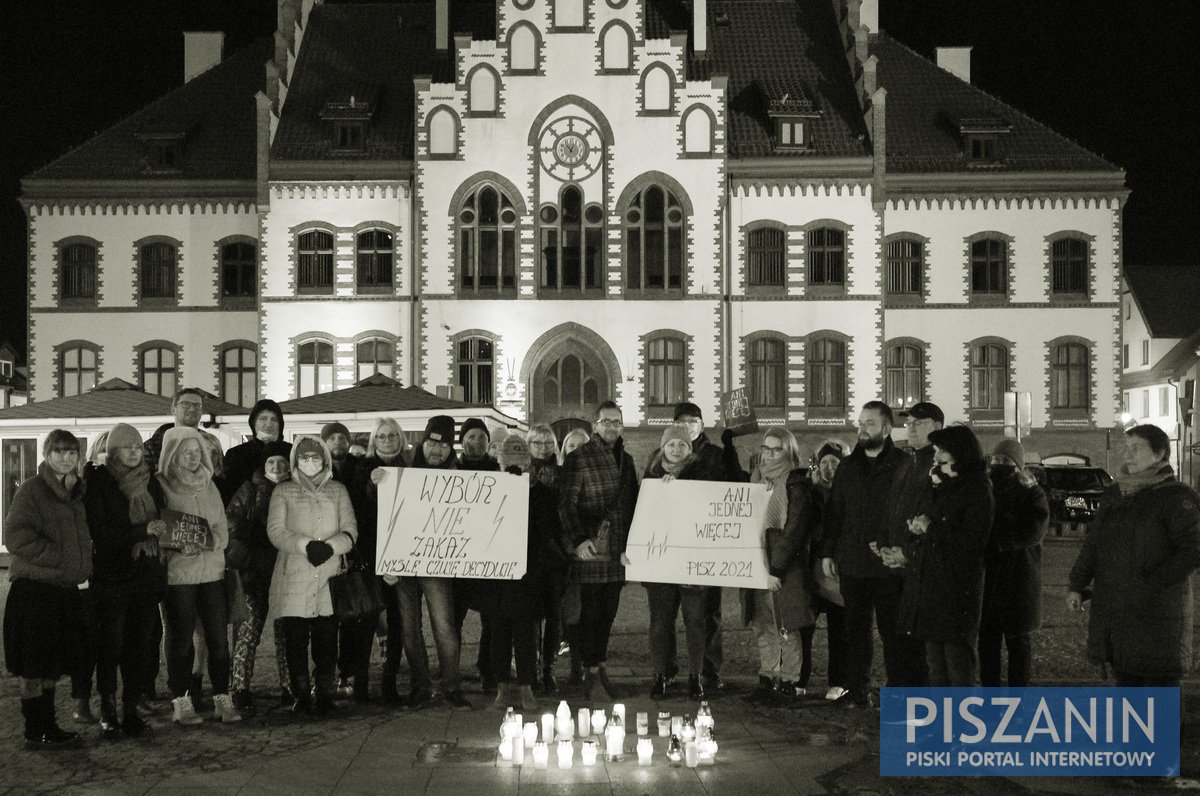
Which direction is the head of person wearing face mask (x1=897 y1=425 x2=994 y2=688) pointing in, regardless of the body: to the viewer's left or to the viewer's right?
to the viewer's left

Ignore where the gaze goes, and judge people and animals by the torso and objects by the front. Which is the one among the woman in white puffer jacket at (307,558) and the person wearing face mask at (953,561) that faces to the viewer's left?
the person wearing face mask

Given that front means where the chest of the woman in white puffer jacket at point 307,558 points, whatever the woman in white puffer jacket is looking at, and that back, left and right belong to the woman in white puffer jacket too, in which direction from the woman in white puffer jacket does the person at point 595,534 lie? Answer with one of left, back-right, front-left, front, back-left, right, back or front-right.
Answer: left

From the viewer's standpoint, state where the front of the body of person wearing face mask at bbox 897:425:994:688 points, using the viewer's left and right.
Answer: facing to the left of the viewer

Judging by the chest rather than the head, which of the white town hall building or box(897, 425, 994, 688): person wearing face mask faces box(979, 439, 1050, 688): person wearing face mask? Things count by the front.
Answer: the white town hall building

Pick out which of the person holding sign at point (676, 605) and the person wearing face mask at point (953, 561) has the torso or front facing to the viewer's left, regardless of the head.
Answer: the person wearing face mask

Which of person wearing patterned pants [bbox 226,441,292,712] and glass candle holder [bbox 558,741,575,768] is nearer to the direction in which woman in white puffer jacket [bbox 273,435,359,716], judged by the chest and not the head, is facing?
the glass candle holder
